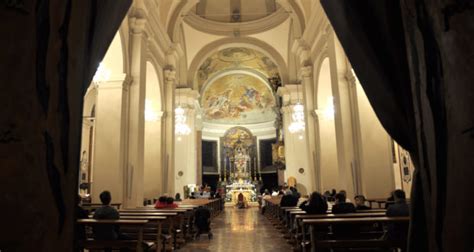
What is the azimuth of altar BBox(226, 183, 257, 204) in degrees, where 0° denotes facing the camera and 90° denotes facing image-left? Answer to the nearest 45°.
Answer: approximately 0°

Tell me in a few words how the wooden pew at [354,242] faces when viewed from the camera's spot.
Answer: facing away from the viewer

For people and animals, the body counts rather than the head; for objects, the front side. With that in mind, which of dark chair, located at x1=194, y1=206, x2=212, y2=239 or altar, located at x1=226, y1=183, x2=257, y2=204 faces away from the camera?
the dark chair

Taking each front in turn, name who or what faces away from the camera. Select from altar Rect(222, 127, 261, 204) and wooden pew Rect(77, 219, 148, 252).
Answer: the wooden pew

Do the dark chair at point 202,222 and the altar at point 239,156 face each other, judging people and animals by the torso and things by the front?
yes

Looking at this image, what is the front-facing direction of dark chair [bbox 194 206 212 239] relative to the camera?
away from the camera

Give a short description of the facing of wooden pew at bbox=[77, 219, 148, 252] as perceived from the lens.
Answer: facing away from the viewer

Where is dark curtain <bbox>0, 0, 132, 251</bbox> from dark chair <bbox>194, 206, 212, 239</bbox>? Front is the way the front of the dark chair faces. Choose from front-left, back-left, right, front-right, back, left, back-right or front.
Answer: back

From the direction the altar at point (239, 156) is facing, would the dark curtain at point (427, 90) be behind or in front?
in front

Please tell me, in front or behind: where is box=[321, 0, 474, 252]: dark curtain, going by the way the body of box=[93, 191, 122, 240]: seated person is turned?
behind

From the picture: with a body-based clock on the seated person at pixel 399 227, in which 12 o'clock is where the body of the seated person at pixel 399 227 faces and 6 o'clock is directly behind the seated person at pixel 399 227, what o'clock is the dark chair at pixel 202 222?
the dark chair at pixel 202 222 is roughly at 10 o'clock from the seated person at pixel 399 227.

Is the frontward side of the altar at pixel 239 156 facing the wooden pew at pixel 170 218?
yes

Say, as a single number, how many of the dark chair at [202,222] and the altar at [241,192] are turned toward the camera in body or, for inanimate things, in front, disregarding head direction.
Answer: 1

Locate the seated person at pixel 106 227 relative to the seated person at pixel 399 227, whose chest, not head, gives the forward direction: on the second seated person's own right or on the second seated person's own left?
on the second seated person's own left

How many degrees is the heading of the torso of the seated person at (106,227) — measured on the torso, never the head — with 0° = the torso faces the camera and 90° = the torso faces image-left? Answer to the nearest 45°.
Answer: approximately 180°

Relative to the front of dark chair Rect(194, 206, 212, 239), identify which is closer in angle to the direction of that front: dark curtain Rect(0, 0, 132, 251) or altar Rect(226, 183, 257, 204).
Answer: the altar

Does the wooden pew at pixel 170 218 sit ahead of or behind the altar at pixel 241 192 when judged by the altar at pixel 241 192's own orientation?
ahead

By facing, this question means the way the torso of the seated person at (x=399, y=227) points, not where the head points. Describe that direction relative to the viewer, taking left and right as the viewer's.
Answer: facing away from the viewer
